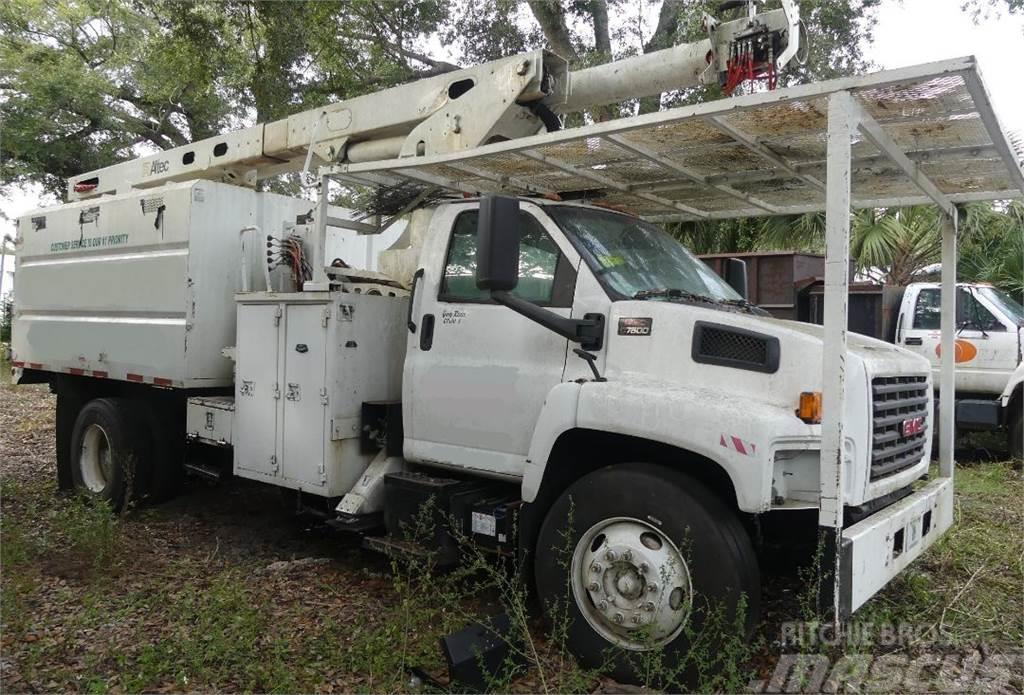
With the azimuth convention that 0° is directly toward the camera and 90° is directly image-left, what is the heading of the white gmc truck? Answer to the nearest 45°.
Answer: approximately 315°

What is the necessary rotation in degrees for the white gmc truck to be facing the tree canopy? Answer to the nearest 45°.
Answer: approximately 135° to its left
